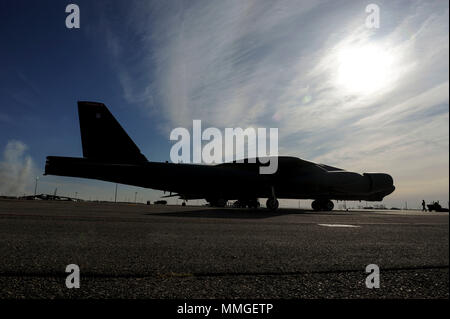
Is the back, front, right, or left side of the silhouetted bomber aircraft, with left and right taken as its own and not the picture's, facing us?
right
